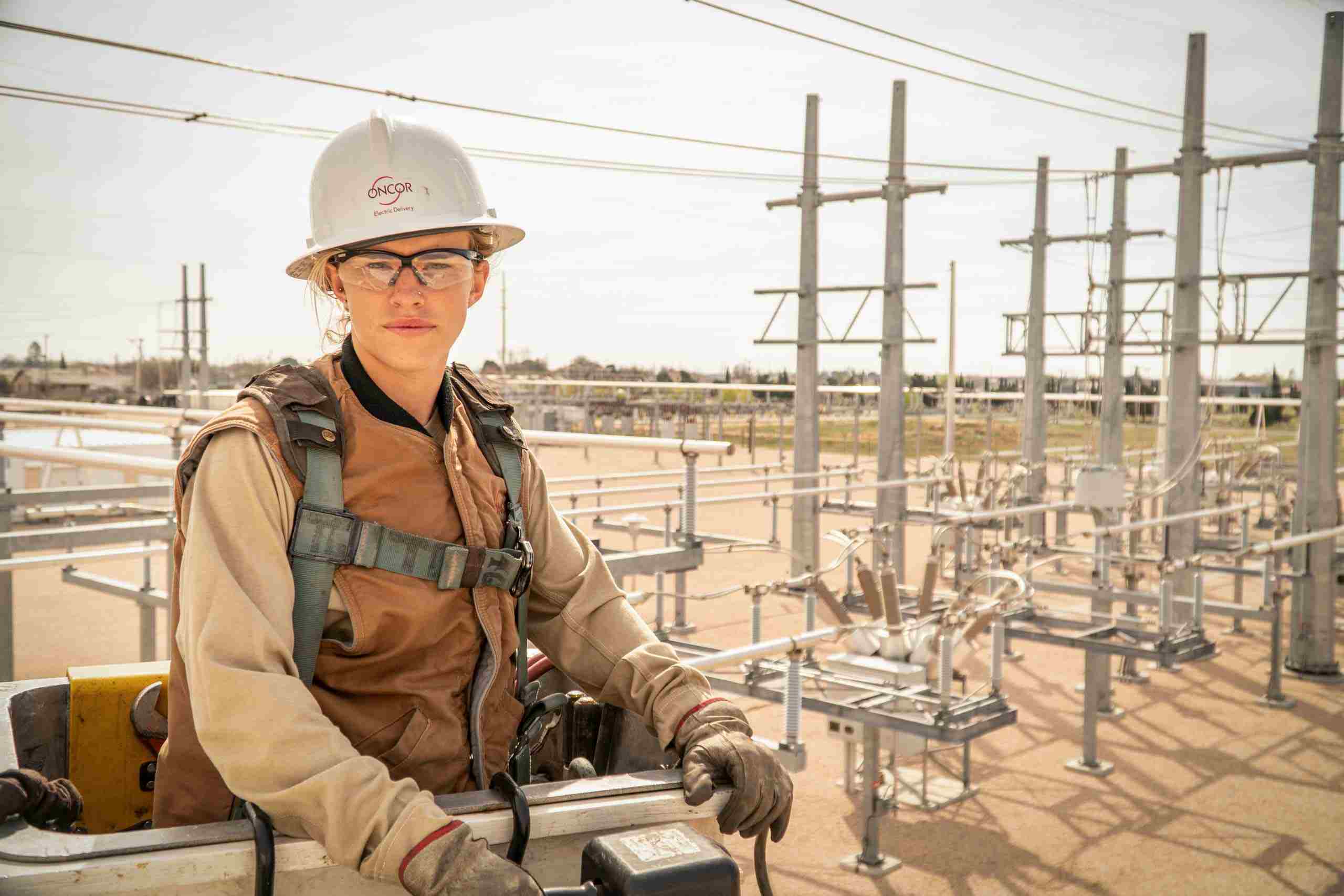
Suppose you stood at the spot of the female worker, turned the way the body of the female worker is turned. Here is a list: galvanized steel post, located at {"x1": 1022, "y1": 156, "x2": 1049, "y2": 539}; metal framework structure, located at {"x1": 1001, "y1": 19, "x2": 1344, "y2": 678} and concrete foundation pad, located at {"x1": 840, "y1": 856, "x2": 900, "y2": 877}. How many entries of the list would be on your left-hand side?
3

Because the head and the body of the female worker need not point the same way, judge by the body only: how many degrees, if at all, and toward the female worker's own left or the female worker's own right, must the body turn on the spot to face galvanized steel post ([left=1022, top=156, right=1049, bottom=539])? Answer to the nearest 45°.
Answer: approximately 90° to the female worker's own left

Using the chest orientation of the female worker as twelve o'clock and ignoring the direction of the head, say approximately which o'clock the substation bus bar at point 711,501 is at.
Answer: The substation bus bar is roughly at 8 o'clock from the female worker.

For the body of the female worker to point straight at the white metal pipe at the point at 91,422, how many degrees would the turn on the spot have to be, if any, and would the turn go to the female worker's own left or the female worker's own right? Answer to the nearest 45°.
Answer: approximately 180°

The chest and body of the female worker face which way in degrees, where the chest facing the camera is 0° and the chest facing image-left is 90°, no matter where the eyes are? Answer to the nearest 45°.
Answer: approximately 315°

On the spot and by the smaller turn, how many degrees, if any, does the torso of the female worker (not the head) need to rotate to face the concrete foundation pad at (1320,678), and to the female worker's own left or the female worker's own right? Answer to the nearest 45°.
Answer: approximately 90° to the female worker's own left

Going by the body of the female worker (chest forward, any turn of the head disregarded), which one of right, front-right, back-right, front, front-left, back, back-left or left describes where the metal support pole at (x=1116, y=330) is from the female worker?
left

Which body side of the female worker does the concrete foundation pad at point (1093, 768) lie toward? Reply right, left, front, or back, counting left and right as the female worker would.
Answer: left
